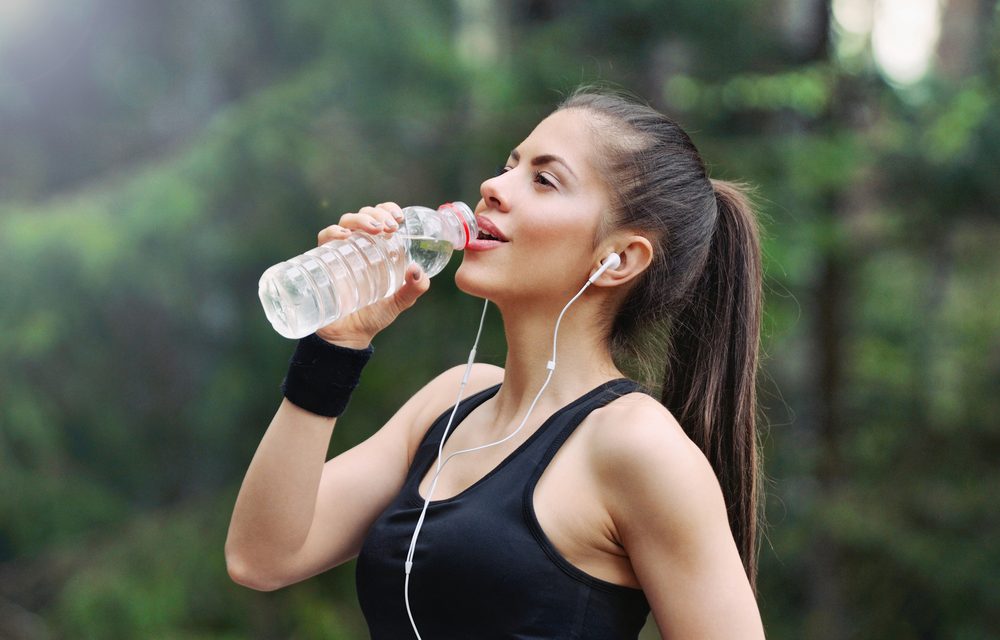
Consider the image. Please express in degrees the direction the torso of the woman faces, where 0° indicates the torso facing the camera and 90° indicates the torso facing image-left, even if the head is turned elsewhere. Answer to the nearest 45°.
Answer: approximately 45°

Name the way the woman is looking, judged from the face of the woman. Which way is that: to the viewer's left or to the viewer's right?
to the viewer's left
